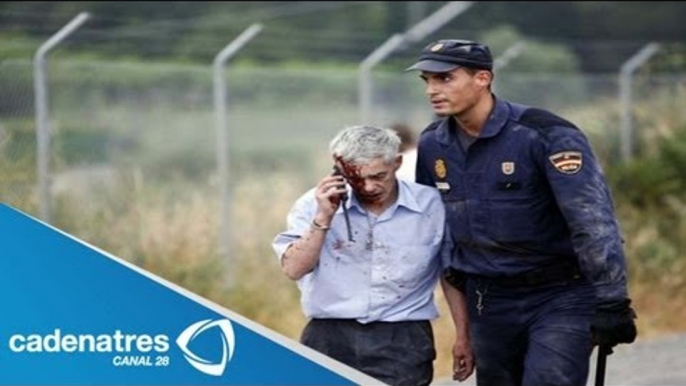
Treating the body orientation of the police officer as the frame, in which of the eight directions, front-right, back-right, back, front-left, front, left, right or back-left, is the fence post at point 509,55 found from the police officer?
back-right

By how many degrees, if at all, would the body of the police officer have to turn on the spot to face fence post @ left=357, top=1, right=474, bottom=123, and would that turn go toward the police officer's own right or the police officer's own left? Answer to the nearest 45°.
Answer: approximately 135° to the police officer's own right

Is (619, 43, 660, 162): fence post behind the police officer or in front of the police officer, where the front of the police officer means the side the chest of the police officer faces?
behind

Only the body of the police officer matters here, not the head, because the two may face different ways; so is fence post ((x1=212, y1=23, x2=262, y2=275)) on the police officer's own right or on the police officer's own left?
on the police officer's own right

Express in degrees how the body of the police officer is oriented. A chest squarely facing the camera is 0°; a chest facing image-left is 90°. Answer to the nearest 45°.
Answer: approximately 45°

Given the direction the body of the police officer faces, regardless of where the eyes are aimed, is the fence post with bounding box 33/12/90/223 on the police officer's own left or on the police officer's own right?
on the police officer's own right
